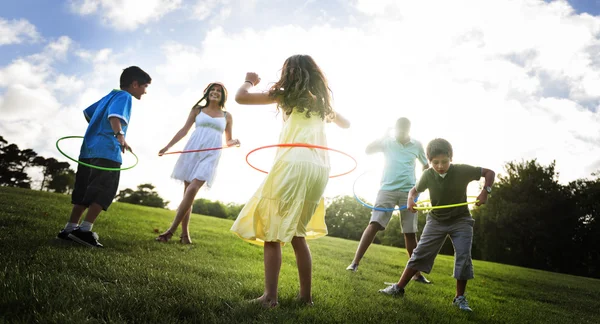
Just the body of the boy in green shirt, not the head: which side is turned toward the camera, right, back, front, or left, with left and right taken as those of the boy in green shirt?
front

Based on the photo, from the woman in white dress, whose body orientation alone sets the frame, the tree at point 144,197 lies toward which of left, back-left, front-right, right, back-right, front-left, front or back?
back

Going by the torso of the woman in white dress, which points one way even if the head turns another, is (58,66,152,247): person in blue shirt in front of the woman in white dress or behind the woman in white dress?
in front

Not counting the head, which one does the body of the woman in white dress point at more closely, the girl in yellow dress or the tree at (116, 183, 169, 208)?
the girl in yellow dress

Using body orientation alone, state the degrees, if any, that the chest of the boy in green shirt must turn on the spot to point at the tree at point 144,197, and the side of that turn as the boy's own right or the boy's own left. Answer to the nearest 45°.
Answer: approximately 135° to the boy's own right

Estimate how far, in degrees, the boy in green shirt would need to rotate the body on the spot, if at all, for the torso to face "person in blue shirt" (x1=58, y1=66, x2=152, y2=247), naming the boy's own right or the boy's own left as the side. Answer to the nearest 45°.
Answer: approximately 90° to the boy's own right

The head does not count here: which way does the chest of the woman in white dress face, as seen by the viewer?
toward the camera

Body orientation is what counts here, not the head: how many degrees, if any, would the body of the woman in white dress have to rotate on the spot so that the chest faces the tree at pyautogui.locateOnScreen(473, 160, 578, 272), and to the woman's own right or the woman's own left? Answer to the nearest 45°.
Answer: approximately 135° to the woman's own left

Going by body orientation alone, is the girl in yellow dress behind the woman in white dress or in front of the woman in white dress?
in front

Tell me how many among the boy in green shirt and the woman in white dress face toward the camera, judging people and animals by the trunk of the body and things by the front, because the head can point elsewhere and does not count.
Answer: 2
